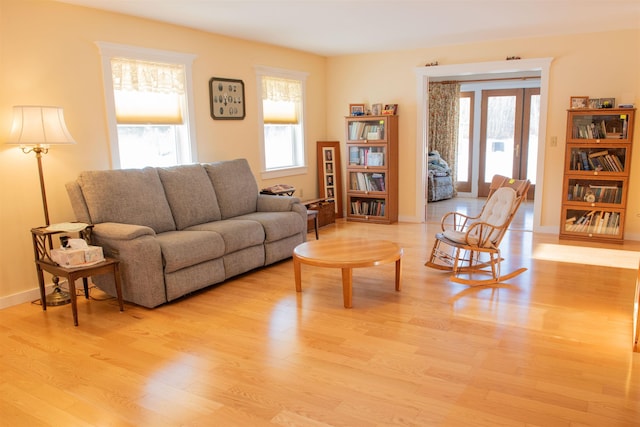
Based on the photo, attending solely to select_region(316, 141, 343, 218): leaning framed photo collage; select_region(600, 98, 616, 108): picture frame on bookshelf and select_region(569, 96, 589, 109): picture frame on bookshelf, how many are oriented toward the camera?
3

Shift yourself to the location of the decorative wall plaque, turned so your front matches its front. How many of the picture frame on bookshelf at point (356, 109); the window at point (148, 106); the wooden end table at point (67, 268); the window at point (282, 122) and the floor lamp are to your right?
3

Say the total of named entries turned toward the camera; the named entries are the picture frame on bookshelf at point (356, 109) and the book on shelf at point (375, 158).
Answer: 2

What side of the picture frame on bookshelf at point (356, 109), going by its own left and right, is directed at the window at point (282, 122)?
front

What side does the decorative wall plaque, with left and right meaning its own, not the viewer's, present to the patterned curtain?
left

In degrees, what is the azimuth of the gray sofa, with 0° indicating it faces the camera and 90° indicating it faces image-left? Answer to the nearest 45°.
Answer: approximately 315°

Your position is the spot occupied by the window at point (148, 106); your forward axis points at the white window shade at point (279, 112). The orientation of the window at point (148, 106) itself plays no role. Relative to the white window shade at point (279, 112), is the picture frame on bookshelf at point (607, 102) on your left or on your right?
right

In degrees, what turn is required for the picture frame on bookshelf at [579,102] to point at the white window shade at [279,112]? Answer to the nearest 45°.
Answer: approximately 90° to its right

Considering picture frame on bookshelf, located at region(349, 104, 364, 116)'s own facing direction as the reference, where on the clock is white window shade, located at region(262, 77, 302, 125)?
The white window shade is roughly at 2 o'clock from the picture frame on bookshelf.

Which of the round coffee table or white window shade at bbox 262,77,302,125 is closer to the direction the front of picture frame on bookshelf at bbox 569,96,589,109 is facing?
the round coffee table

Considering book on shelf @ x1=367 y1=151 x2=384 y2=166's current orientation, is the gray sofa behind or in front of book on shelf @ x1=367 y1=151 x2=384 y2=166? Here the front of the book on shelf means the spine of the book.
in front

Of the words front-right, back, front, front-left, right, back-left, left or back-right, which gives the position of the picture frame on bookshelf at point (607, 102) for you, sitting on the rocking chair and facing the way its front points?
back
